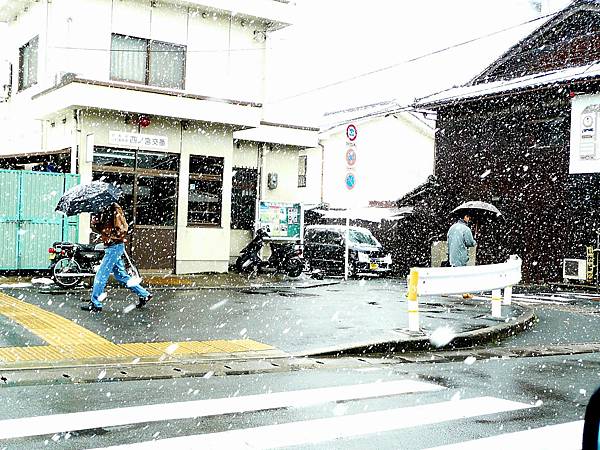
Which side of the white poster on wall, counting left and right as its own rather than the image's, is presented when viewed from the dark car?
right

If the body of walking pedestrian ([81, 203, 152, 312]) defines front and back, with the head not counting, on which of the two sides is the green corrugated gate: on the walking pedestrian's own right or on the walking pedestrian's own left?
on the walking pedestrian's own right

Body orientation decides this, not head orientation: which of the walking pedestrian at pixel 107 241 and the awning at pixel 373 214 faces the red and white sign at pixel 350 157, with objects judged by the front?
the awning

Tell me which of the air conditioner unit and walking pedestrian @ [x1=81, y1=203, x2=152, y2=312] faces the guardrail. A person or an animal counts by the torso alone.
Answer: the air conditioner unit

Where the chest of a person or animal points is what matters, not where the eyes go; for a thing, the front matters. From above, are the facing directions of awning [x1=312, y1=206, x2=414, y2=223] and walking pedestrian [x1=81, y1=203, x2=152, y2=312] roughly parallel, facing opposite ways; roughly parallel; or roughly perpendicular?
roughly perpendicular

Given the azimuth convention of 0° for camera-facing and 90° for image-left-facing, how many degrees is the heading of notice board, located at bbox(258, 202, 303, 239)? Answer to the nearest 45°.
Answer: approximately 0°

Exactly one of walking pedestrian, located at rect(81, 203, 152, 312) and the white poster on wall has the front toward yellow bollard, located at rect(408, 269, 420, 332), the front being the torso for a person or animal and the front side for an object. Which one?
the white poster on wall

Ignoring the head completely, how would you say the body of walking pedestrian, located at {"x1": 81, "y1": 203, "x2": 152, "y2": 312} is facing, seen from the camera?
to the viewer's left

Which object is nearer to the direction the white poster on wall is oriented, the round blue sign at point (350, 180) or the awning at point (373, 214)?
the round blue sign
